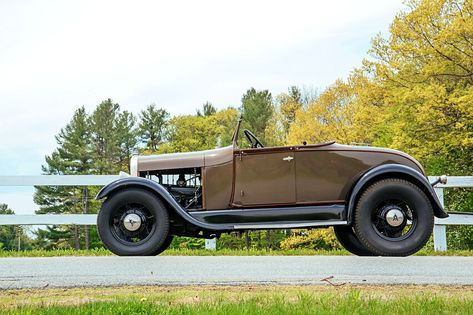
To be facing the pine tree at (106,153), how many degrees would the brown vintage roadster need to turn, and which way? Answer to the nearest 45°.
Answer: approximately 90° to its right

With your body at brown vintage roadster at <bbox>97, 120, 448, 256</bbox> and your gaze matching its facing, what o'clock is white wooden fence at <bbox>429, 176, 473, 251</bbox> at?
The white wooden fence is roughly at 4 o'clock from the brown vintage roadster.

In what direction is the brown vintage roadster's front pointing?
to the viewer's left

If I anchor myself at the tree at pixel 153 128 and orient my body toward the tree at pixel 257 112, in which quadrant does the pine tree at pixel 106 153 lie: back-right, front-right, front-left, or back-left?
back-right

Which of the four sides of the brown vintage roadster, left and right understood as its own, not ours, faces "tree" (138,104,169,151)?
right

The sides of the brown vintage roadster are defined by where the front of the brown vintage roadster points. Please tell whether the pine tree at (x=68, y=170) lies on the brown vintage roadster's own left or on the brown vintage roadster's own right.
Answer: on the brown vintage roadster's own right

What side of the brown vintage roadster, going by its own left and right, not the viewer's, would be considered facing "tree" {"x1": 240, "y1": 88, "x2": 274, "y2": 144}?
right
